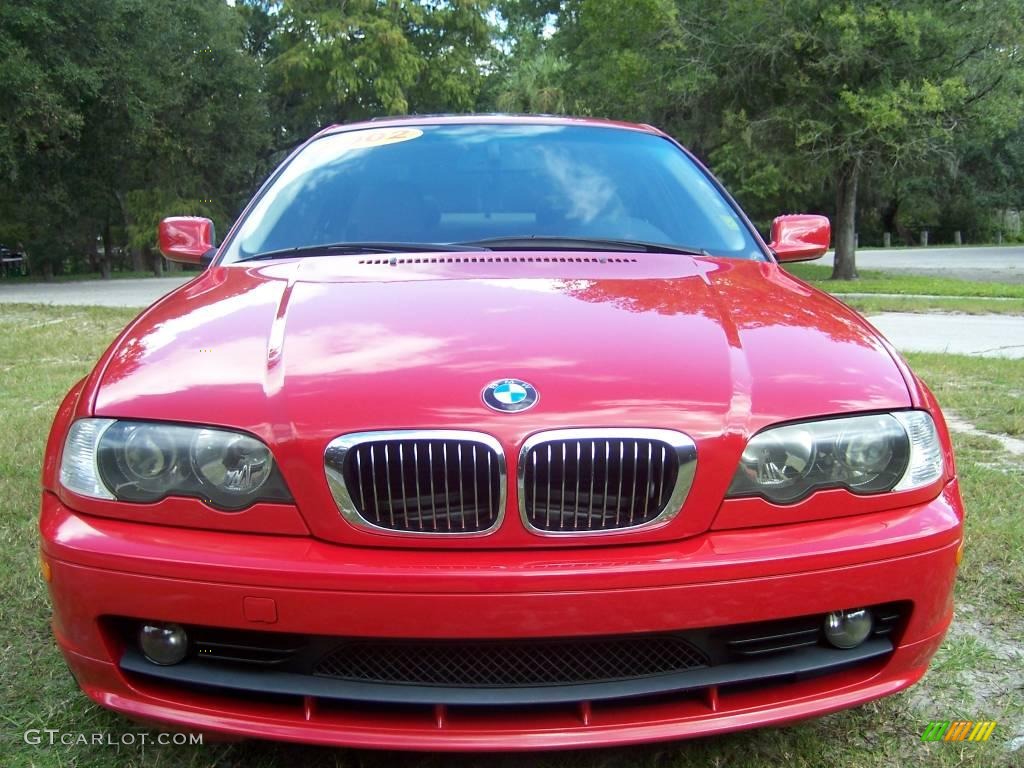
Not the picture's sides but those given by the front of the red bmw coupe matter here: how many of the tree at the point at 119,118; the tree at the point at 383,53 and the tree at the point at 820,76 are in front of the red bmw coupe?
0

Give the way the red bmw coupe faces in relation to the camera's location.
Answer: facing the viewer

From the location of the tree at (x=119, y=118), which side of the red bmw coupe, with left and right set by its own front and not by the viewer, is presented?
back

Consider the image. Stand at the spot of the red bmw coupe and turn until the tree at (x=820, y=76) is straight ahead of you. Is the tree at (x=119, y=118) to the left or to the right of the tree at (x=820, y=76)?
left

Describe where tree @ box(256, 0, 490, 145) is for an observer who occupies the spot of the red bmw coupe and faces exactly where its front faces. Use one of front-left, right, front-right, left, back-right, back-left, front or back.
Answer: back

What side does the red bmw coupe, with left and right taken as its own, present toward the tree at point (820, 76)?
back
